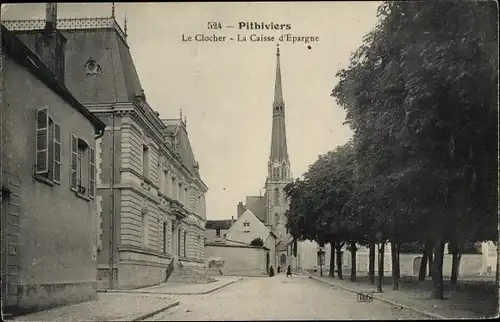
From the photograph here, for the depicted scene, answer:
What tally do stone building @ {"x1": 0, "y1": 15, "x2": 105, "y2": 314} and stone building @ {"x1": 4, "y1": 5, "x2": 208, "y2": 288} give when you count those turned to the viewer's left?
0

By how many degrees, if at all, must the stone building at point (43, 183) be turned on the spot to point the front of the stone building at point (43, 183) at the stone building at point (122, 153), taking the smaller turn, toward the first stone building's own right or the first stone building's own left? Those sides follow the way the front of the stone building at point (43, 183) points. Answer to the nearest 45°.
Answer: approximately 135° to the first stone building's own left

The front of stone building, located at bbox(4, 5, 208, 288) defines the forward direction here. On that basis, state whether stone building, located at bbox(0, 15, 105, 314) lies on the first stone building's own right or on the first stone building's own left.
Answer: on the first stone building's own right

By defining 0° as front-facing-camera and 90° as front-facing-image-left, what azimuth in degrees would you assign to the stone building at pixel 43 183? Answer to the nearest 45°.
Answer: approximately 315°

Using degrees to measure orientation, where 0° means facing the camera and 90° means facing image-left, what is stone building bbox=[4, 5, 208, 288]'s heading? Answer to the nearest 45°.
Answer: approximately 270°

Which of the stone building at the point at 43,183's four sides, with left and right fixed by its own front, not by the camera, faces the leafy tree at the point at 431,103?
front

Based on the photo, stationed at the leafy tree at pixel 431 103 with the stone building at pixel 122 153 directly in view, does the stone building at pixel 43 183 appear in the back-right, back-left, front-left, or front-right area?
front-left

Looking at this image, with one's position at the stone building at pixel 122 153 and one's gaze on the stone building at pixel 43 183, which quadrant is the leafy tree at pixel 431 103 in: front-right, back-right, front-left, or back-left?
front-left
